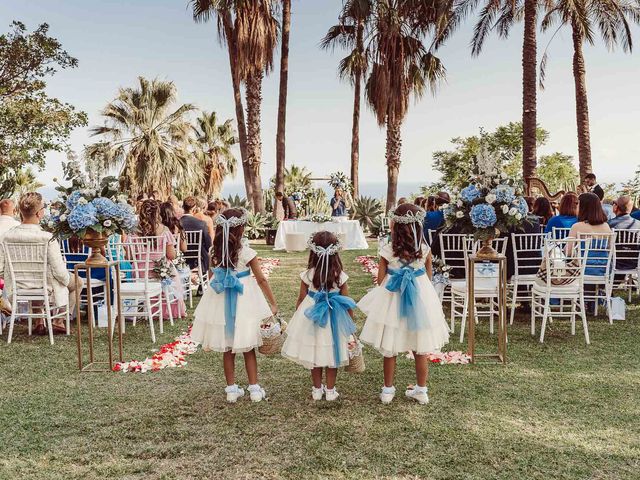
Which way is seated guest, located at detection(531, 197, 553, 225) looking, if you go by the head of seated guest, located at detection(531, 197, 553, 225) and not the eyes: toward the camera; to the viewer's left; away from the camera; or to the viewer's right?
away from the camera

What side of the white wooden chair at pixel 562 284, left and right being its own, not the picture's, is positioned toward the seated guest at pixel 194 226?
left

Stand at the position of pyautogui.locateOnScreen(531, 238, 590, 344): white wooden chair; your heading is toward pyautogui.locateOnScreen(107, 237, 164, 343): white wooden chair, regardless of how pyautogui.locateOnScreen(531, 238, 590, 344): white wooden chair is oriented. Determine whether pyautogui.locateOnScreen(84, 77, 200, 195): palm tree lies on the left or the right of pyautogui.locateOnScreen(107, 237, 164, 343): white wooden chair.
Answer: right

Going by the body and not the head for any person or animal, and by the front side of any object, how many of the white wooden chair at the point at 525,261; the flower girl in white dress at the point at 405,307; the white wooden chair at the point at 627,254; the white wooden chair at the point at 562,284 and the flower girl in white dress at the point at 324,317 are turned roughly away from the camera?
5

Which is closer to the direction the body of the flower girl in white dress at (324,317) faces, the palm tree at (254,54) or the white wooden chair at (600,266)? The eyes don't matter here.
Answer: the palm tree

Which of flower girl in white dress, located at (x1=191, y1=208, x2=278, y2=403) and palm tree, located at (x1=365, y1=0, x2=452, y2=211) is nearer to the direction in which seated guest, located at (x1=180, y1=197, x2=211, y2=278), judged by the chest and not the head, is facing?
the palm tree

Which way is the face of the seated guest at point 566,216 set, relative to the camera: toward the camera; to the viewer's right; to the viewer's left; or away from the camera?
away from the camera

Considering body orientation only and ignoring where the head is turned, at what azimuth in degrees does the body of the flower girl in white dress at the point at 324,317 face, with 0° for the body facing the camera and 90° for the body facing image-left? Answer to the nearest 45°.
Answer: approximately 180°

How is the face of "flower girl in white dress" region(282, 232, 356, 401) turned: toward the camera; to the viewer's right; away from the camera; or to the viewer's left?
away from the camera

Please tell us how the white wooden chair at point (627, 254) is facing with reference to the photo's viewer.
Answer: facing away from the viewer

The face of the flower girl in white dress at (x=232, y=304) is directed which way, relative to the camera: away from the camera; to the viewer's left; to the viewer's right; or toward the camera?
away from the camera

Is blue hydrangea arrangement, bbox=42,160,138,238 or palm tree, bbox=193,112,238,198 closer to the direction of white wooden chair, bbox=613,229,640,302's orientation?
the palm tree

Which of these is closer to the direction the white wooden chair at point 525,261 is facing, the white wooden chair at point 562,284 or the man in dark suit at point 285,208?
the man in dark suit

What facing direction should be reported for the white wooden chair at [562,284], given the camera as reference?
facing away from the viewer

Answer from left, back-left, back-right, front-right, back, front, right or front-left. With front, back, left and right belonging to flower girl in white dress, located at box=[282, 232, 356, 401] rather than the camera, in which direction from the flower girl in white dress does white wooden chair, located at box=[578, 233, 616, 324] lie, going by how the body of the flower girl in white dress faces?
front-right

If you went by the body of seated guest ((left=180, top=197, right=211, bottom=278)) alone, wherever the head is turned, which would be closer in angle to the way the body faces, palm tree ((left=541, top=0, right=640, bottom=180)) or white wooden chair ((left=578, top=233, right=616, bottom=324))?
the palm tree

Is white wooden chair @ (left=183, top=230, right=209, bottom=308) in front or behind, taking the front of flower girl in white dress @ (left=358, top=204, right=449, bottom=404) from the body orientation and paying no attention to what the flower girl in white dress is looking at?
in front

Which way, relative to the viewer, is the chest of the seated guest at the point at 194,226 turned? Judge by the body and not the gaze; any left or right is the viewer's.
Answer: facing away from the viewer
